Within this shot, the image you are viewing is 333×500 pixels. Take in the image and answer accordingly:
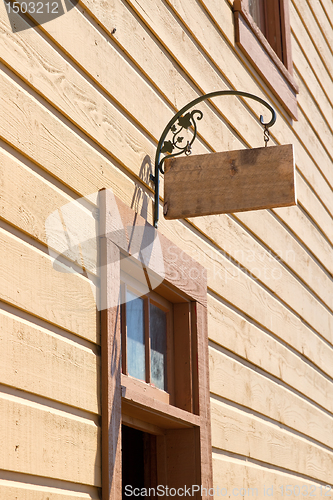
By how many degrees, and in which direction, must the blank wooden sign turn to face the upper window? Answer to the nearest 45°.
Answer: approximately 180°

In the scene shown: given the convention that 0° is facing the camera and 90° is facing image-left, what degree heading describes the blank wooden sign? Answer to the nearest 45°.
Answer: approximately 0°
